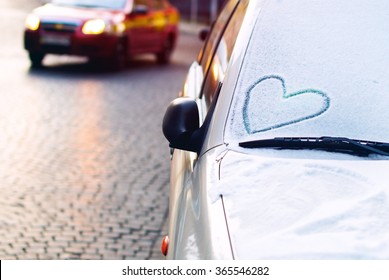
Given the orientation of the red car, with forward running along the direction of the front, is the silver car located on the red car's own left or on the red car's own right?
on the red car's own left

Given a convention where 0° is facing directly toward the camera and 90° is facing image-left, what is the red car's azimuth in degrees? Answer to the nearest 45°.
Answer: approximately 45°
